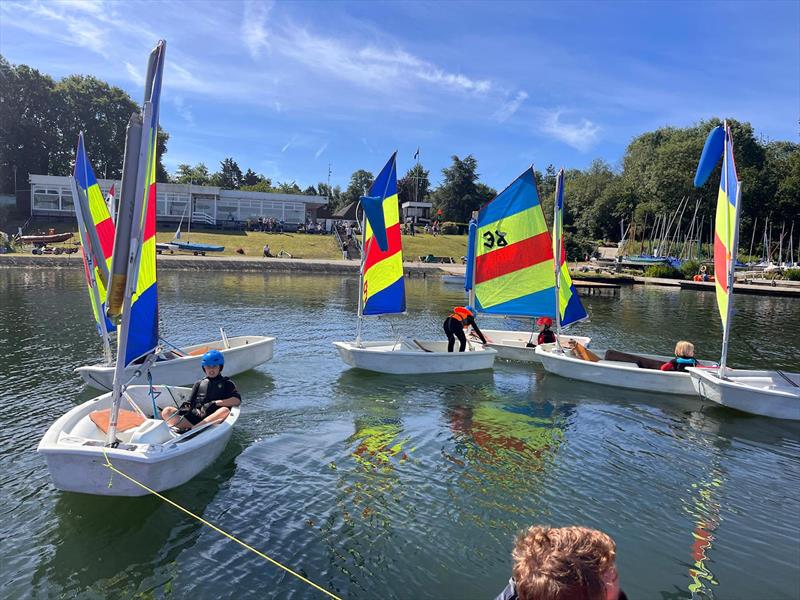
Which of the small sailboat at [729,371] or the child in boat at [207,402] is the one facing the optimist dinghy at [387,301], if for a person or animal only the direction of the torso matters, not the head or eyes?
the small sailboat

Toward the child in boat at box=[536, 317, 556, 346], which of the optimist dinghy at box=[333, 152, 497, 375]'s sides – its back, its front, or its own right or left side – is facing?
back

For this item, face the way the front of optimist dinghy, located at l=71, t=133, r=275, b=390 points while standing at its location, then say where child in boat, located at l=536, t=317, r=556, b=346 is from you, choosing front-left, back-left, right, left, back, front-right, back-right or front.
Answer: back-left

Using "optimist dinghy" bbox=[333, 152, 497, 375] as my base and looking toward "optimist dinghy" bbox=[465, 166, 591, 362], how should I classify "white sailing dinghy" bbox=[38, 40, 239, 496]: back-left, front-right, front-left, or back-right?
back-right

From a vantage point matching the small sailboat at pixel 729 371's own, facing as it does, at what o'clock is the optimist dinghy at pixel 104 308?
The optimist dinghy is roughly at 11 o'clock from the small sailboat.

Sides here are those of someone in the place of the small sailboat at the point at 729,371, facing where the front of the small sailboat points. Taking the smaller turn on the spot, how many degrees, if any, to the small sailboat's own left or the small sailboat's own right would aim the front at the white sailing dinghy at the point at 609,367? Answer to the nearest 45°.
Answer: approximately 45° to the small sailboat's own right

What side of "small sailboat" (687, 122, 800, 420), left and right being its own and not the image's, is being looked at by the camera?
left

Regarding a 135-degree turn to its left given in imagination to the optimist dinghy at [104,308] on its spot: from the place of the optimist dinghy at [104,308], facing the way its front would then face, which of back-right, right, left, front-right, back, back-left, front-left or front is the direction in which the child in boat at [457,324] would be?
front

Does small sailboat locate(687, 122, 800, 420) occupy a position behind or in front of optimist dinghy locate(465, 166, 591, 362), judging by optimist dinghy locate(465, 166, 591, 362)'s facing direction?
behind
